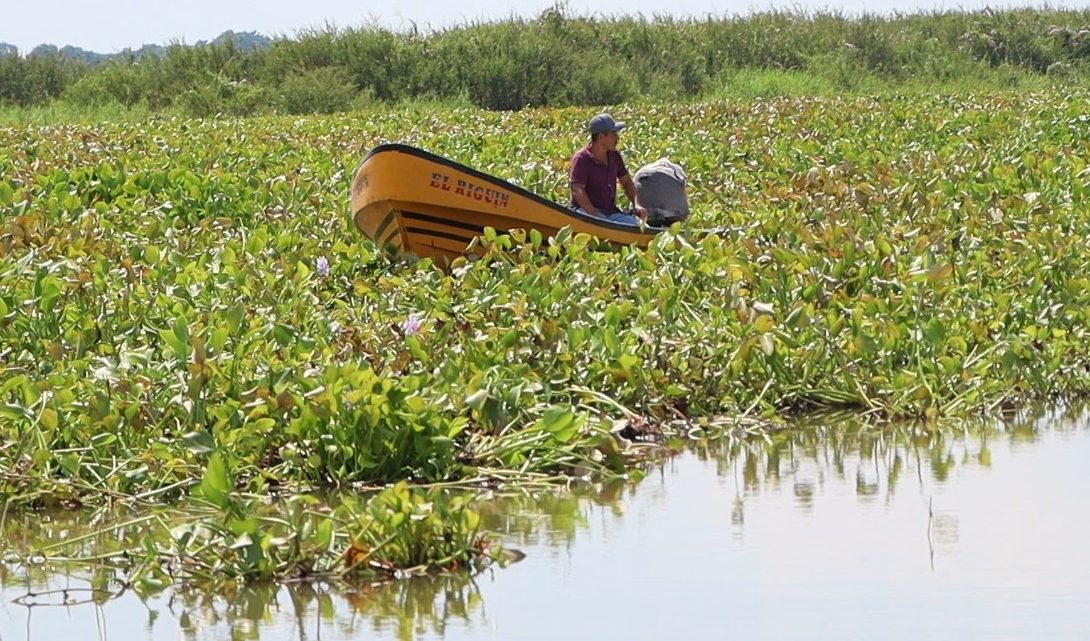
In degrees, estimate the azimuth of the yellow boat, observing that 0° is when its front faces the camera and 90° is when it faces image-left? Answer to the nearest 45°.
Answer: approximately 45°
